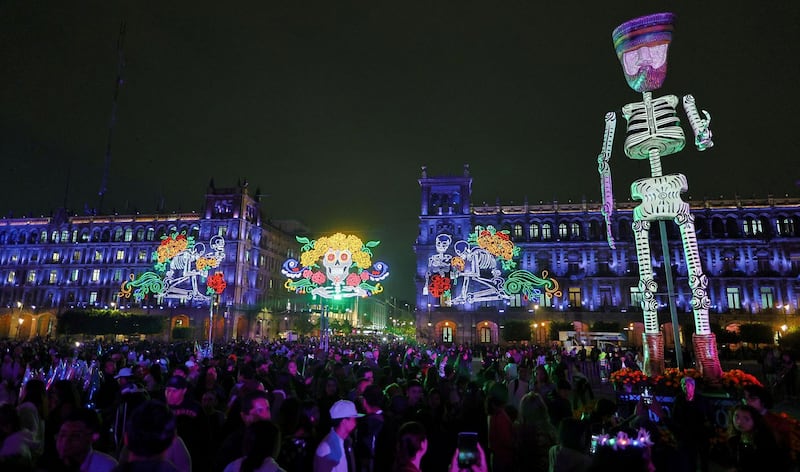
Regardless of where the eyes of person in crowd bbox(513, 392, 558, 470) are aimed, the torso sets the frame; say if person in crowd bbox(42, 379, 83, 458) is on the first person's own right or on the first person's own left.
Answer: on the first person's own left

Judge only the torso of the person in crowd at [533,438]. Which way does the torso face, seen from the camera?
away from the camera

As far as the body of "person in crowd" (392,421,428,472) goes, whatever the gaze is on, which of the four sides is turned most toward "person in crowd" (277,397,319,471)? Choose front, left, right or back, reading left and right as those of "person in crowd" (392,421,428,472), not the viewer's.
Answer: left

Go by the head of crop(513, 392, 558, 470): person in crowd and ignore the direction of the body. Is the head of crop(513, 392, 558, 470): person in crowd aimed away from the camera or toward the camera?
away from the camera

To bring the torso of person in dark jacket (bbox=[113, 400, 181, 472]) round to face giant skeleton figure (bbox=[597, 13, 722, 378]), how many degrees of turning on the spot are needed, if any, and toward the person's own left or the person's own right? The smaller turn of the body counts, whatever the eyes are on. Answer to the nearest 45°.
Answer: approximately 45° to the person's own right

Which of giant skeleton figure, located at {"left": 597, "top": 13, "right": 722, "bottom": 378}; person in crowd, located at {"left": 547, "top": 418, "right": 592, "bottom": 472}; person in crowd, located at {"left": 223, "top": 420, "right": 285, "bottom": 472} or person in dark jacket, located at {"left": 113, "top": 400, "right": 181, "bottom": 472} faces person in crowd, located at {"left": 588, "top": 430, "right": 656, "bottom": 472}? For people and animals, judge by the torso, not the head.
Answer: the giant skeleton figure

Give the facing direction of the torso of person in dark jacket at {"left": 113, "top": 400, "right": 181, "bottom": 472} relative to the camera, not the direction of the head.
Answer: away from the camera

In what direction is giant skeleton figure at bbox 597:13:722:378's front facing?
toward the camera

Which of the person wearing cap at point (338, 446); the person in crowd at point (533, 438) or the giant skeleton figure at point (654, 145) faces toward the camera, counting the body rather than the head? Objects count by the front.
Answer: the giant skeleton figure

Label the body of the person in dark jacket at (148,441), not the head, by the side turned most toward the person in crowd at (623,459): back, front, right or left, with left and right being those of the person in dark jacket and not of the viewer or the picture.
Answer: right

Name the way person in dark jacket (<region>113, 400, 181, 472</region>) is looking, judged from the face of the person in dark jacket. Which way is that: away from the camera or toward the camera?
away from the camera

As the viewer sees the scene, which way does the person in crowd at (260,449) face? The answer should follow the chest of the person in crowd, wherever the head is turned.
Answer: away from the camera
